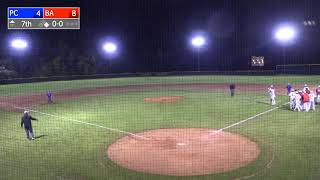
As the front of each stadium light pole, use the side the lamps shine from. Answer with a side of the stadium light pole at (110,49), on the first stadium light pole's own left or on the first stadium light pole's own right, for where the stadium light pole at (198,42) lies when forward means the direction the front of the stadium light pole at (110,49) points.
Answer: on the first stadium light pole's own left

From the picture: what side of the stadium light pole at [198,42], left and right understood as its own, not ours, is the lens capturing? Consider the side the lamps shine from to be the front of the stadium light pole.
front

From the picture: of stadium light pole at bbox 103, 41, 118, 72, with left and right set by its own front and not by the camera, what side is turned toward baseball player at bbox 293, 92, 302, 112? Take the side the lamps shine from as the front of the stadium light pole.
front

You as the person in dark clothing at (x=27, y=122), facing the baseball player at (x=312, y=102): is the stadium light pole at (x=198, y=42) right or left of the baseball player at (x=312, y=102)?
left

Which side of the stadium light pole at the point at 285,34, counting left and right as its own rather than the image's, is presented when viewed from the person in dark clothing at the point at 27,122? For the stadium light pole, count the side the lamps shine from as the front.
front

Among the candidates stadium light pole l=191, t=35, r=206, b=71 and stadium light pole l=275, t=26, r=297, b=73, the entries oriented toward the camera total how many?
2

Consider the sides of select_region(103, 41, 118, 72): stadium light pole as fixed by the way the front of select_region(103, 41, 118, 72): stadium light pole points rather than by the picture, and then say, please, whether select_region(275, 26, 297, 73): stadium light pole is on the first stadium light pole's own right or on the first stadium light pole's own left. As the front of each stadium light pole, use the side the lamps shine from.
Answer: on the first stadium light pole's own left

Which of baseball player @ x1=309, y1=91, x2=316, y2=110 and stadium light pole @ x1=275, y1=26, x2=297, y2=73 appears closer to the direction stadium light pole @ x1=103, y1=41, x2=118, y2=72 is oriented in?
the baseball player

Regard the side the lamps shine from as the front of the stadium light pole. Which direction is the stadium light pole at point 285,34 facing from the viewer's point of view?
toward the camera

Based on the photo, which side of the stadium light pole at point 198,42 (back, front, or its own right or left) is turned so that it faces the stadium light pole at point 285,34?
left

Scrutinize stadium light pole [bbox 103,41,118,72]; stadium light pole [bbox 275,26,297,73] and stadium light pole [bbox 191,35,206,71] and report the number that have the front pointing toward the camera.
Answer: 3

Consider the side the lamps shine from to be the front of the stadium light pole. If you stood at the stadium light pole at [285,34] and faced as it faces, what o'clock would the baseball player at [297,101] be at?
The baseball player is roughly at 12 o'clock from the stadium light pole.
